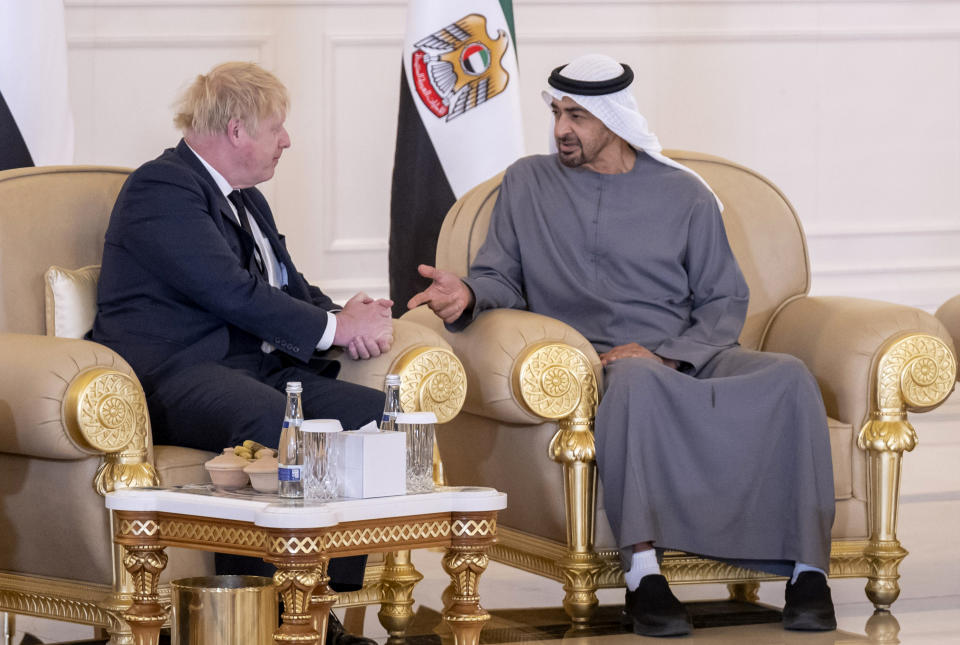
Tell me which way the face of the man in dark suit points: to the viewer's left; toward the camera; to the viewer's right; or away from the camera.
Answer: to the viewer's right

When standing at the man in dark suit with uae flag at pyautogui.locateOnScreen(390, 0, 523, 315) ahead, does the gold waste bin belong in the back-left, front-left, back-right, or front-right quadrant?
back-right

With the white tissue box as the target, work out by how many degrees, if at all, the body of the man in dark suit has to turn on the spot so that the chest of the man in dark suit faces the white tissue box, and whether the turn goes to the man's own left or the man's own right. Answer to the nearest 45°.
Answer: approximately 45° to the man's own right

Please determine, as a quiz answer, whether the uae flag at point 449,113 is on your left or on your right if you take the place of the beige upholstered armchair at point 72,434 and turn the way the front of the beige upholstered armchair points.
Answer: on your left

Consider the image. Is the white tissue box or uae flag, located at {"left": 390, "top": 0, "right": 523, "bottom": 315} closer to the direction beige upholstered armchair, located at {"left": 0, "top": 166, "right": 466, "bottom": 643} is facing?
the white tissue box

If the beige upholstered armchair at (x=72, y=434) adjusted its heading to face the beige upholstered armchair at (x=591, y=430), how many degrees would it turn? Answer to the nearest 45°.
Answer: approximately 45° to its left

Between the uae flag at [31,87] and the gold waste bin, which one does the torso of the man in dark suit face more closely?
the gold waste bin

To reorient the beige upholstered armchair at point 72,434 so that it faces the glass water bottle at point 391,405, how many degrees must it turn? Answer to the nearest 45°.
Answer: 0° — it already faces it

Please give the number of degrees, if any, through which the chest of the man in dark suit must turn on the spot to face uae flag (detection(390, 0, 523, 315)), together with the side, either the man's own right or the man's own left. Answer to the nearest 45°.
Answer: approximately 90° to the man's own left

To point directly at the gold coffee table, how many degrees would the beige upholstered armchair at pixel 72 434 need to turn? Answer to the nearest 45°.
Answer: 0° — it already faces it

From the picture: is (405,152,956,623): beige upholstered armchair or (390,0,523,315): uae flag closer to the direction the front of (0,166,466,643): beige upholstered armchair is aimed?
the beige upholstered armchair

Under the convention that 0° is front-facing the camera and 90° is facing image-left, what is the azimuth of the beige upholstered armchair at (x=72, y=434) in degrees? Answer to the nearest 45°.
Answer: approximately 315°

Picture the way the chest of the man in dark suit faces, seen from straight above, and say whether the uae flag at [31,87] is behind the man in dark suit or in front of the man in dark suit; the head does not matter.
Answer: behind
